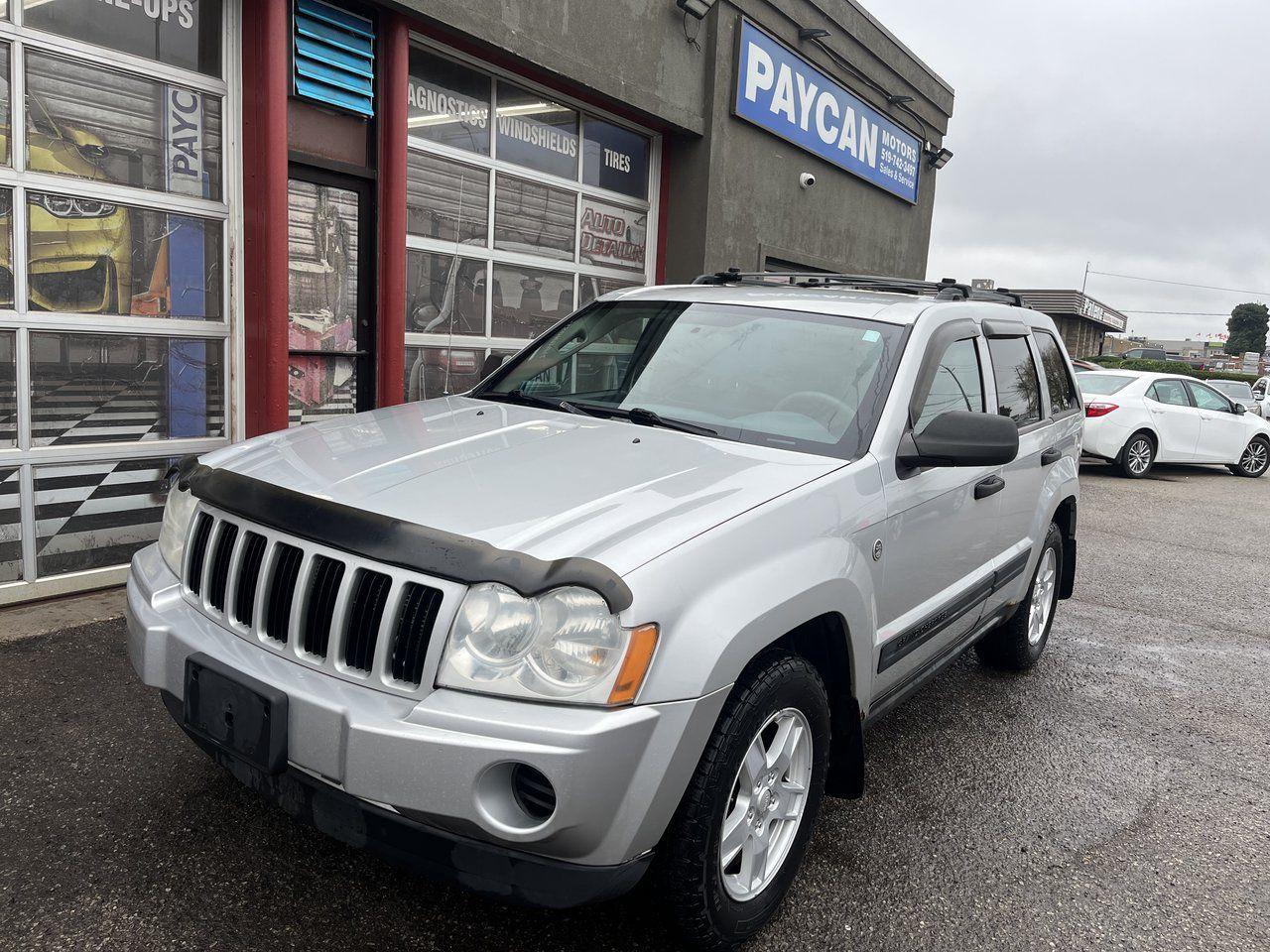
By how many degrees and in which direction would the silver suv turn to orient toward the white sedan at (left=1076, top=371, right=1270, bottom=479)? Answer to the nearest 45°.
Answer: approximately 180°

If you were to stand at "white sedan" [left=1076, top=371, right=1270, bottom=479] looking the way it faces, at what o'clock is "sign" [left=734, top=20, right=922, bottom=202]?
The sign is roughly at 6 o'clock from the white sedan.

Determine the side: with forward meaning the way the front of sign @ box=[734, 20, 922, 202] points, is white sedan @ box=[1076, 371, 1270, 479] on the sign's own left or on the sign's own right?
on the sign's own left

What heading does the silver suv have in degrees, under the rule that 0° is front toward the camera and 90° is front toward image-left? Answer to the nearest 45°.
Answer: approximately 45°

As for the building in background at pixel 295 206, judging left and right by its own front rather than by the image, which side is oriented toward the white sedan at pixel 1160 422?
left

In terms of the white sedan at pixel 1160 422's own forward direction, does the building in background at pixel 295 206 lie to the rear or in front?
to the rear

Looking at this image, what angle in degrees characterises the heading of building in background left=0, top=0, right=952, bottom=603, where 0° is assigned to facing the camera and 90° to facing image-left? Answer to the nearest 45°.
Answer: approximately 315°
